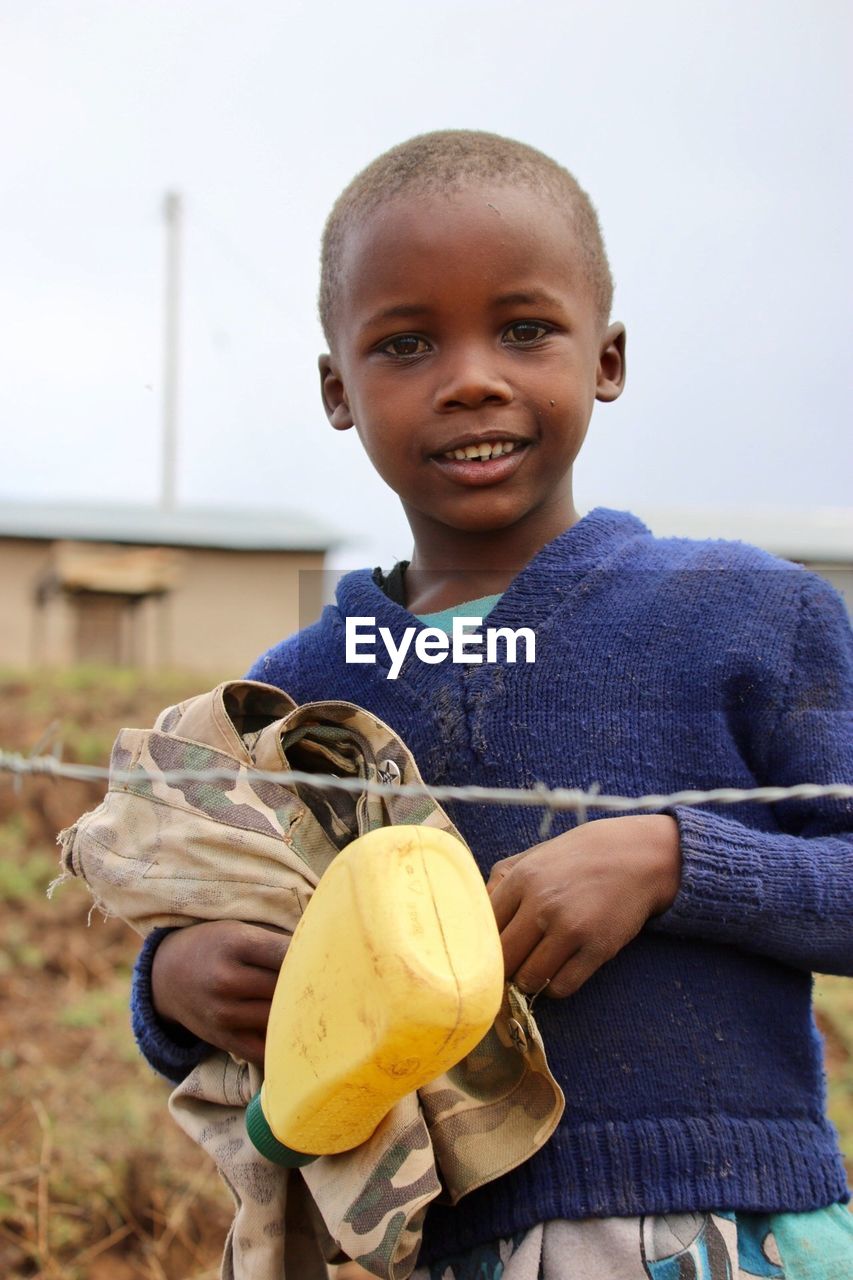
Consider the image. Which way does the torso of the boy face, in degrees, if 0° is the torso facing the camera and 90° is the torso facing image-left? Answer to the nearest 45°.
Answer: approximately 45°
